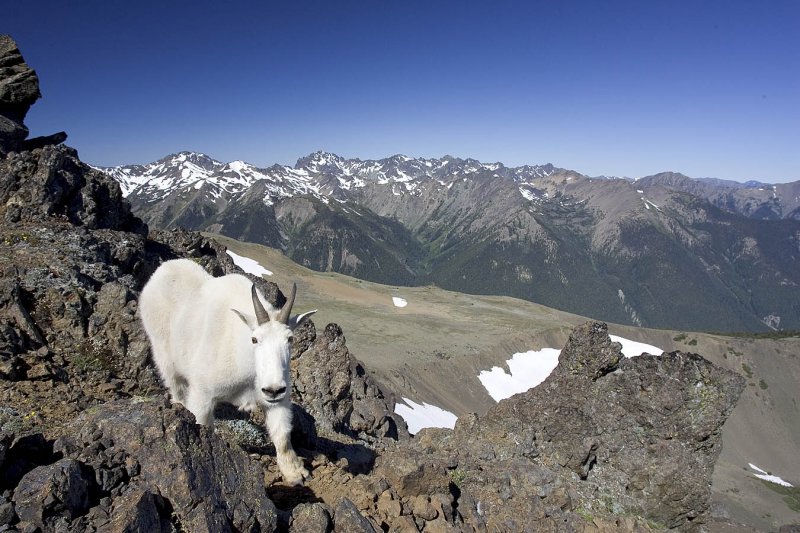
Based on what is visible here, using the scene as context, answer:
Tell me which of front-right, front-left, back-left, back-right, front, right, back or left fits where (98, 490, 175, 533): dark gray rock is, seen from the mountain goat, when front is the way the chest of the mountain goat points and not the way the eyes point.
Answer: front-right

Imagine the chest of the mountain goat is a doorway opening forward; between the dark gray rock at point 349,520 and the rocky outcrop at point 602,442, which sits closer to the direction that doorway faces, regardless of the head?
the dark gray rock

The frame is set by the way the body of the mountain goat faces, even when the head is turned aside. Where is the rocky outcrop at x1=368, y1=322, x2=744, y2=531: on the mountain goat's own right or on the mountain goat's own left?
on the mountain goat's own left

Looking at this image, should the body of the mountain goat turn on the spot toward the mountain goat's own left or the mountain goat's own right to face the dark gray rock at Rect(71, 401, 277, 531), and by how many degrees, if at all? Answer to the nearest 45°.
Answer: approximately 45° to the mountain goat's own right

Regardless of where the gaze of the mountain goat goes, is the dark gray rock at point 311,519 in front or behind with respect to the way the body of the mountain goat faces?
in front

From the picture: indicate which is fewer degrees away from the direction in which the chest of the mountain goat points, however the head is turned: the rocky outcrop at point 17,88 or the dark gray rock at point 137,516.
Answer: the dark gray rock

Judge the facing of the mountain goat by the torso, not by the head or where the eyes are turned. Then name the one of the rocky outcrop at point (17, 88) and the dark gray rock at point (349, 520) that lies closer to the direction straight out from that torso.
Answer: the dark gray rock

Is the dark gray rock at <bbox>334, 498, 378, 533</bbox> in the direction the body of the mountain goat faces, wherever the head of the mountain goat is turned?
yes

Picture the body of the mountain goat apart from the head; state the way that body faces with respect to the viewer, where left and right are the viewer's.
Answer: facing the viewer and to the right of the viewer
